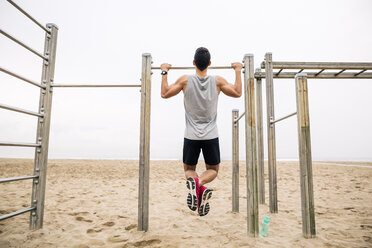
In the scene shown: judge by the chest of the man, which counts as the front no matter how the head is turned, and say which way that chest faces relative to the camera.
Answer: away from the camera

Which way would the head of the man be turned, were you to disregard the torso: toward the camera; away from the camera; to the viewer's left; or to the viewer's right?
away from the camera
